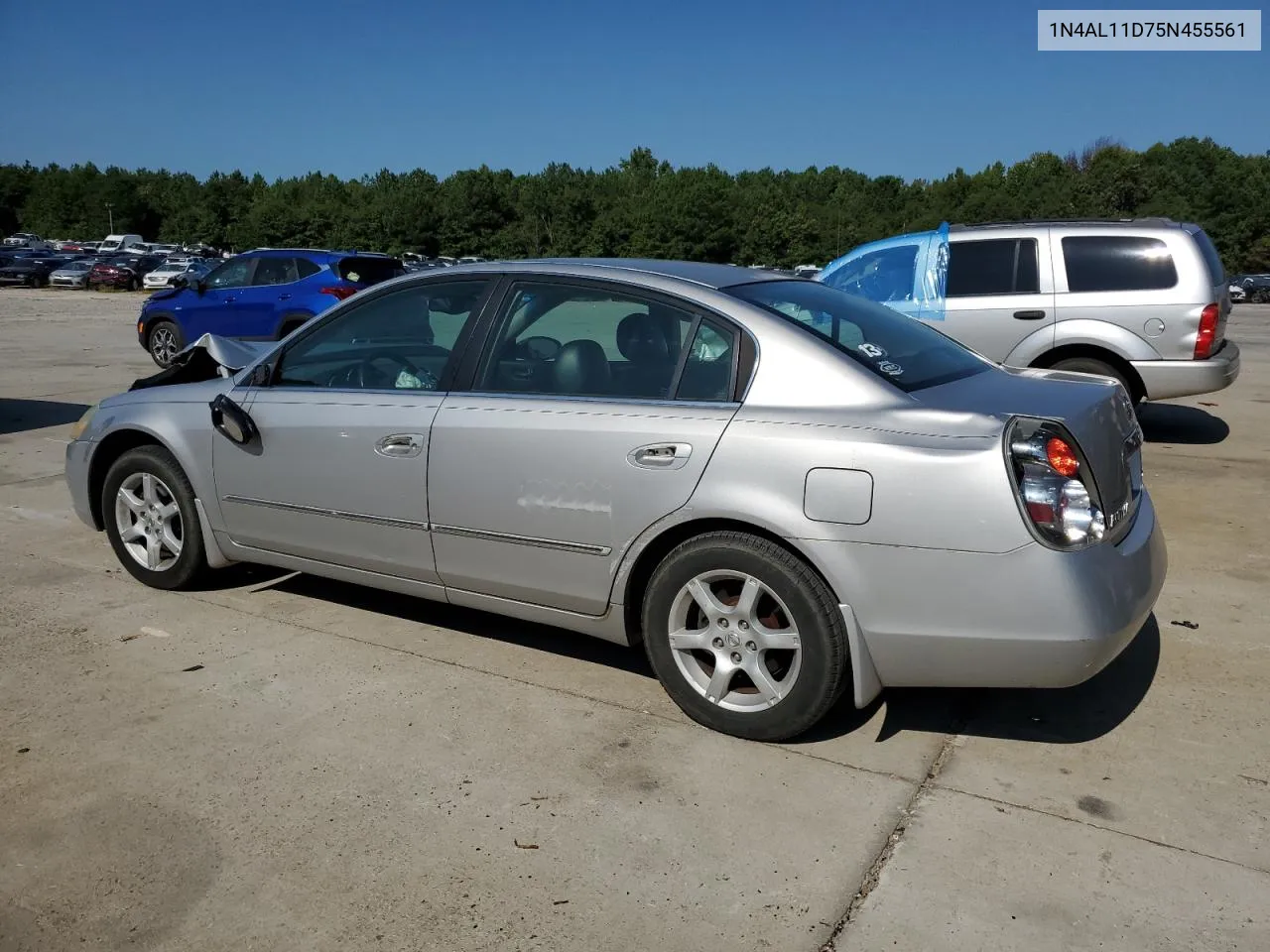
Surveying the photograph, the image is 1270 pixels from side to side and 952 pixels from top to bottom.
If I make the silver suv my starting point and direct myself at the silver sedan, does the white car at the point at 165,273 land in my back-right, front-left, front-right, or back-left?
back-right

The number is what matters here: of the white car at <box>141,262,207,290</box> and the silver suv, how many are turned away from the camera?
0

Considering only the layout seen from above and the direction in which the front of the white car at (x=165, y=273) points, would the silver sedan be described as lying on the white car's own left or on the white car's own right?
on the white car's own left

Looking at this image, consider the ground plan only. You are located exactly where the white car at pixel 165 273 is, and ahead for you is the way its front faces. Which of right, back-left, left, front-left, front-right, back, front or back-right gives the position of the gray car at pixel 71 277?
right

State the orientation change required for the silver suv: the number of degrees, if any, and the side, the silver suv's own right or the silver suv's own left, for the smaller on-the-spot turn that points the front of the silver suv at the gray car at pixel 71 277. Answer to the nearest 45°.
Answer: approximately 45° to the silver suv's own right

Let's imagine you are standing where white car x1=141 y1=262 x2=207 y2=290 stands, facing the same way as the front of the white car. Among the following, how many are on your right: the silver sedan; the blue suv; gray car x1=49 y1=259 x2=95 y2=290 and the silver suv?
1

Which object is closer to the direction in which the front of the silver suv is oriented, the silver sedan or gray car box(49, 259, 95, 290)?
the gray car

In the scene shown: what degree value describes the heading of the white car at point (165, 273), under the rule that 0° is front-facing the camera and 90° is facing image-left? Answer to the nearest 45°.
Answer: approximately 45°

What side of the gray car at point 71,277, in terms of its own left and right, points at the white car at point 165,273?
left

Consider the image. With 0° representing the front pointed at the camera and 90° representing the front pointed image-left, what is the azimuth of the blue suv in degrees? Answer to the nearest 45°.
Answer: approximately 135°

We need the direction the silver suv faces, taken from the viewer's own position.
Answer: facing to the left of the viewer

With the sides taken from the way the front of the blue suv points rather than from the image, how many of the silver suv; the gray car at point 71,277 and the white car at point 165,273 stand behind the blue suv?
1

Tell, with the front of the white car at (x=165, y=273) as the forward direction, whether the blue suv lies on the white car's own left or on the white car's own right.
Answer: on the white car's own left

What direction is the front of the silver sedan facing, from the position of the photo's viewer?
facing away from the viewer and to the left of the viewer
